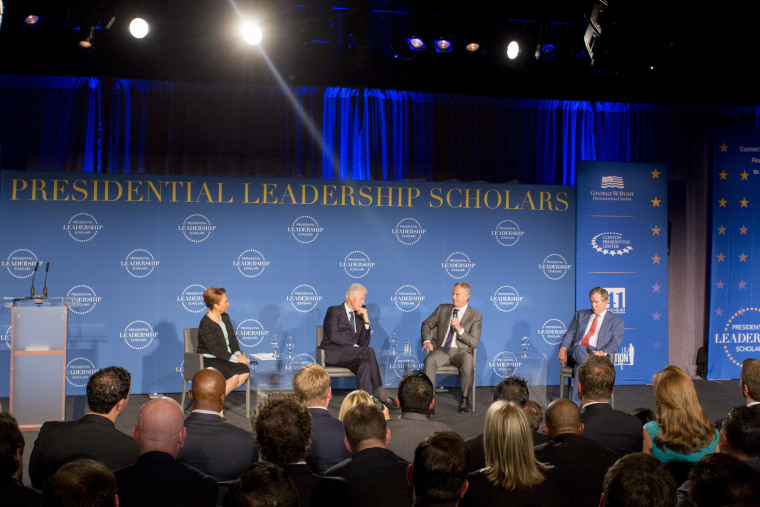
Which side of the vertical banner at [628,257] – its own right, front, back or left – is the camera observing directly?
front

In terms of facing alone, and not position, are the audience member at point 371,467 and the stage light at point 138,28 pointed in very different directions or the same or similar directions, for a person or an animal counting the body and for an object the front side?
very different directions

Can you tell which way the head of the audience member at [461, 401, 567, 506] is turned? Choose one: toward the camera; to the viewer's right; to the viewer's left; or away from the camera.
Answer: away from the camera

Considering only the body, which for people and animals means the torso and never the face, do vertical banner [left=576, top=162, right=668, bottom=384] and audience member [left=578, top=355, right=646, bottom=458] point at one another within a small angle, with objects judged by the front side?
yes

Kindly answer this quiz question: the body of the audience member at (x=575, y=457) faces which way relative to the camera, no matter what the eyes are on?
away from the camera

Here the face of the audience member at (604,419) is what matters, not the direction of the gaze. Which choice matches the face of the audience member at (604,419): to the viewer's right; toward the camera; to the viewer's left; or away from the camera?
away from the camera

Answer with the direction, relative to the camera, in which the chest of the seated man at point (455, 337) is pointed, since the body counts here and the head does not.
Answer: toward the camera

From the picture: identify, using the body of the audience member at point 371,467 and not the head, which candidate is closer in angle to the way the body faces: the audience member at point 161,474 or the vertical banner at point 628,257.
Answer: the vertical banner

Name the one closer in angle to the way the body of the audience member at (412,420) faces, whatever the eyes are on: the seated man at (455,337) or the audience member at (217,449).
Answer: the seated man

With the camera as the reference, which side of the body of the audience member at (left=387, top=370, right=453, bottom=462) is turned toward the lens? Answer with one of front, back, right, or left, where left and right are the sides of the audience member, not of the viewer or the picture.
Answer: back

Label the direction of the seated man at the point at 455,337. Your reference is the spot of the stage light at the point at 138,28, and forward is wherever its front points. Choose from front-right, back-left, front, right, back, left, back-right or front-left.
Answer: left

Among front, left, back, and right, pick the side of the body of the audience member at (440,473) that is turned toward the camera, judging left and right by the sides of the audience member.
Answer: back

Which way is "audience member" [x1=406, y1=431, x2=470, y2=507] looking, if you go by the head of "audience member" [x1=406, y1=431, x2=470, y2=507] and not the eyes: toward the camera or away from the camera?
away from the camera

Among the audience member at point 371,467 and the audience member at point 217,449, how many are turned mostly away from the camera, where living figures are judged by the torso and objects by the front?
2

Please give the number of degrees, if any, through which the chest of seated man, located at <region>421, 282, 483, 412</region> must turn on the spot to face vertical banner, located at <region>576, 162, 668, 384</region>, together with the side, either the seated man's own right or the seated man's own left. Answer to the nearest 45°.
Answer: approximately 135° to the seated man's own left

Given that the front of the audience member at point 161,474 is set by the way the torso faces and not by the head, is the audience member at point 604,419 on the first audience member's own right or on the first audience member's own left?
on the first audience member's own right

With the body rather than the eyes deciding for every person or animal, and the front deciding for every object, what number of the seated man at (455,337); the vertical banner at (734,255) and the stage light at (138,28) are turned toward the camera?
3
